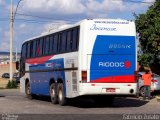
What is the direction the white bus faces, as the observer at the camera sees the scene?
facing away from the viewer and to the left of the viewer

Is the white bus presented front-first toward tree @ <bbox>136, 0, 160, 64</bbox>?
no
